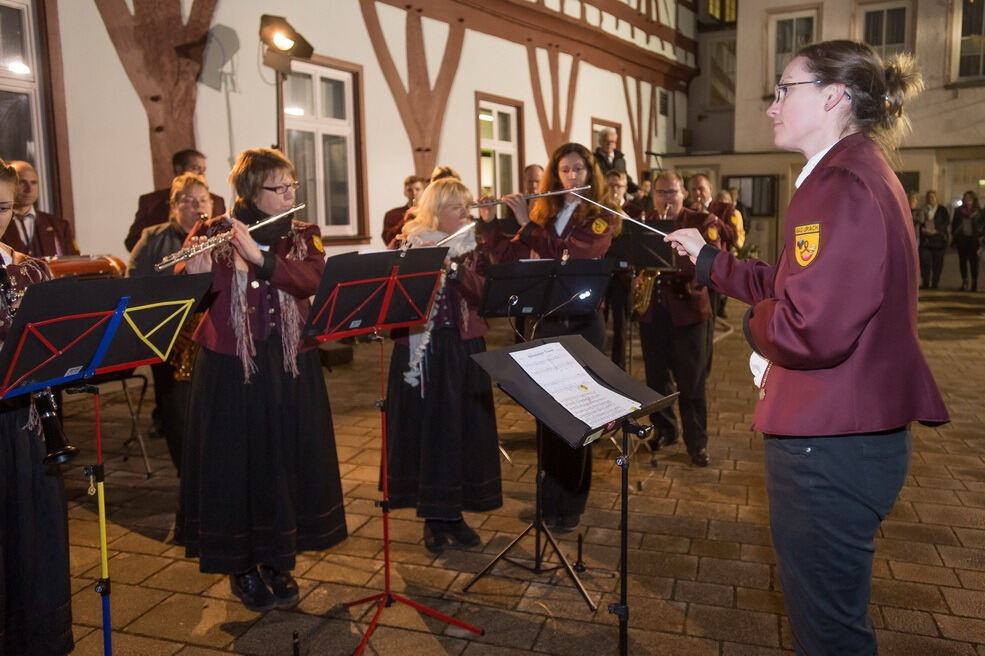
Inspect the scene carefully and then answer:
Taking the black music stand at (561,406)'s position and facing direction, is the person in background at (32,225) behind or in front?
behind

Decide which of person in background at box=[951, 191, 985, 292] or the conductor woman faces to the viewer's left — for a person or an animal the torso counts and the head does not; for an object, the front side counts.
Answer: the conductor woman

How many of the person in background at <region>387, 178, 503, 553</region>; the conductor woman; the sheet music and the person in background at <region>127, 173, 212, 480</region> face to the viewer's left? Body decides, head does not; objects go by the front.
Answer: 1

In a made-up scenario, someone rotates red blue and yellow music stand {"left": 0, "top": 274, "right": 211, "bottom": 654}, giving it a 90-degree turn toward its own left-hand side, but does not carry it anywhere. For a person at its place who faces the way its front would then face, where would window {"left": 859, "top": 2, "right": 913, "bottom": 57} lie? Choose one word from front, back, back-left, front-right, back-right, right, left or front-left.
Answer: back

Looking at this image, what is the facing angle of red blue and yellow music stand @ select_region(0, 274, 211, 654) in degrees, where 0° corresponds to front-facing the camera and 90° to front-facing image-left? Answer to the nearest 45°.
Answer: approximately 135°

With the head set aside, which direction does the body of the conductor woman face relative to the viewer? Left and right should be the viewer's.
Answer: facing to the left of the viewer

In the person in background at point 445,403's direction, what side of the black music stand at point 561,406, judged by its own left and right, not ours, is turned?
back

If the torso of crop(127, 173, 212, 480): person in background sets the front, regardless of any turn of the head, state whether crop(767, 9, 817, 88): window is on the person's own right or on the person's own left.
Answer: on the person's own left

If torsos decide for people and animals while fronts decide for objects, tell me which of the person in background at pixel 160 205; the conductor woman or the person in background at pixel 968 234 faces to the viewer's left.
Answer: the conductor woman

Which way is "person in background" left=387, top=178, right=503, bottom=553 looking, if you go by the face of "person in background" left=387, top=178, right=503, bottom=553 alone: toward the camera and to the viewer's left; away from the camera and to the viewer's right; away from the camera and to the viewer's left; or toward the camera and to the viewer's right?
toward the camera and to the viewer's right

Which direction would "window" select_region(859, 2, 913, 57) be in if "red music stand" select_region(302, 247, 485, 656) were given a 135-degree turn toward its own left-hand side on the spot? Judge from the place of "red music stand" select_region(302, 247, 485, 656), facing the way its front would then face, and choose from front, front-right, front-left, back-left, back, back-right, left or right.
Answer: back-left

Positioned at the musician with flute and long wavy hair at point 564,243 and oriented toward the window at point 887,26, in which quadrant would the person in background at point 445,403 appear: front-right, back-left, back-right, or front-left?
back-left

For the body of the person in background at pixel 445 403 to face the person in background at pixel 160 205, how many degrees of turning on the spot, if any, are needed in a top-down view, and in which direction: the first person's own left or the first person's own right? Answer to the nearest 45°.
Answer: approximately 180°

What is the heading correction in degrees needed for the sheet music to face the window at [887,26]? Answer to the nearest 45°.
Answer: approximately 135° to its left

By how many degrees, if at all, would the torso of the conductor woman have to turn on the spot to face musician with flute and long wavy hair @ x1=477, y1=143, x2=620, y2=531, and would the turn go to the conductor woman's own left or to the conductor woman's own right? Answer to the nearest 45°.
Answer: approximately 45° to the conductor woman's own right
